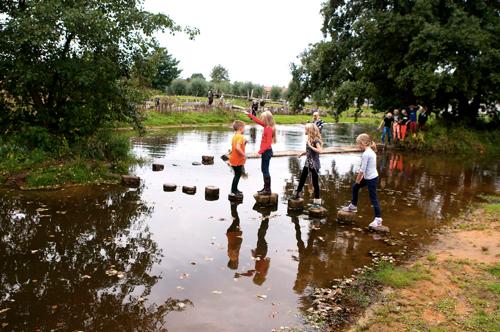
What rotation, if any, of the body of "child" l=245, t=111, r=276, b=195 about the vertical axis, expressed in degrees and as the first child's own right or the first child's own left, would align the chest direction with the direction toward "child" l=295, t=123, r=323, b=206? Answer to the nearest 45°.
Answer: approximately 180°

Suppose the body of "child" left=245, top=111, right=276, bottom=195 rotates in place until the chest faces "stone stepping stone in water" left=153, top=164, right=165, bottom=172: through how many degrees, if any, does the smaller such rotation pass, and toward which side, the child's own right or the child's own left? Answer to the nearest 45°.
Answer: approximately 45° to the child's own right

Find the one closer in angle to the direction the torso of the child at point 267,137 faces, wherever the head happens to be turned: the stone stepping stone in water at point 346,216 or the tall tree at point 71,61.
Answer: the tall tree

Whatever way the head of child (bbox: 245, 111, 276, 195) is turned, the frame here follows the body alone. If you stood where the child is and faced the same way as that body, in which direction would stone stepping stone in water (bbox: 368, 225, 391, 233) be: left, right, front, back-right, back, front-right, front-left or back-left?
back-left

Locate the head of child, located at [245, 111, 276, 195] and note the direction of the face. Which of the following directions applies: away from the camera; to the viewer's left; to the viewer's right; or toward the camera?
to the viewer's left

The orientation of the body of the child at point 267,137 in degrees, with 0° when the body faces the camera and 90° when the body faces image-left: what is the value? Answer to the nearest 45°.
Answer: approximately 90°

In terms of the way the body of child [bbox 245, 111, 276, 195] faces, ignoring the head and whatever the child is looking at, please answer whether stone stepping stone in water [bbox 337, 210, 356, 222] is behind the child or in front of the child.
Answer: behind

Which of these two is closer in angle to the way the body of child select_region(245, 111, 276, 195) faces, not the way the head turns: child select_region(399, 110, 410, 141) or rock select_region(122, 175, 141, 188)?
the rock
